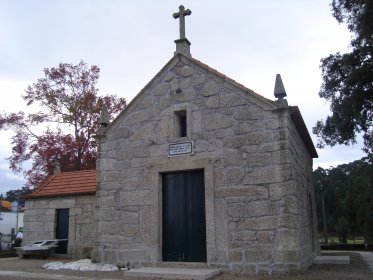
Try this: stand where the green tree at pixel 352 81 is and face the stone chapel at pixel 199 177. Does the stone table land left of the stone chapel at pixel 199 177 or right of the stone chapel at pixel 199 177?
right

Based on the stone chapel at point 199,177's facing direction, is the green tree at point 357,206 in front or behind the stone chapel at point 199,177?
behind

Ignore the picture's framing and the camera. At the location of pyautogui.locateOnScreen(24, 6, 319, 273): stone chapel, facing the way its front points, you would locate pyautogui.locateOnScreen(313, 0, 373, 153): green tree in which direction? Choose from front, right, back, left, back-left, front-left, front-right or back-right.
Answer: back

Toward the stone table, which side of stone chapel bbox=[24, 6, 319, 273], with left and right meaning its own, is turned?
right

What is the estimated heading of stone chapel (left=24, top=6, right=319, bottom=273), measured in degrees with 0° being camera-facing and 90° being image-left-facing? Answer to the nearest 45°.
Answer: approximately 45°
